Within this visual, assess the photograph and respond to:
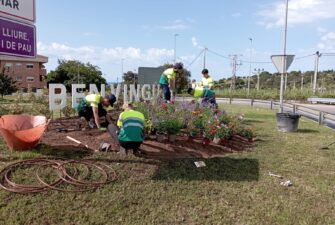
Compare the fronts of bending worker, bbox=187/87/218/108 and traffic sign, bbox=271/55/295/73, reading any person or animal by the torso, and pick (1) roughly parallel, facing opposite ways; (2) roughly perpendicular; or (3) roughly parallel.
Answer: roughly perpendicular

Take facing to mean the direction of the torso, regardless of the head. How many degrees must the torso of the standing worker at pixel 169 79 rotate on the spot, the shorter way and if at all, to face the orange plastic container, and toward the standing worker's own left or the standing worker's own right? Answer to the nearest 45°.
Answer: approximately 135° to the standing worker's own right

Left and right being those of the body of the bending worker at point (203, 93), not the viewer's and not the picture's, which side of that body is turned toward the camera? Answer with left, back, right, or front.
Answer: left

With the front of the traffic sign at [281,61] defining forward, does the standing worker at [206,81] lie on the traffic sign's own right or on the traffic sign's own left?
on the traffic sign's own left

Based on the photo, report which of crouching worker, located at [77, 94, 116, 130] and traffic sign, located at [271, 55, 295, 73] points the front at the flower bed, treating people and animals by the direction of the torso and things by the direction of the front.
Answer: the crouching worker

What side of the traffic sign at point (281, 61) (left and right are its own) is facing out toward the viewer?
back

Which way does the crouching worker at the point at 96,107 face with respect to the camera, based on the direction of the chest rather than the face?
to the viewer's right
